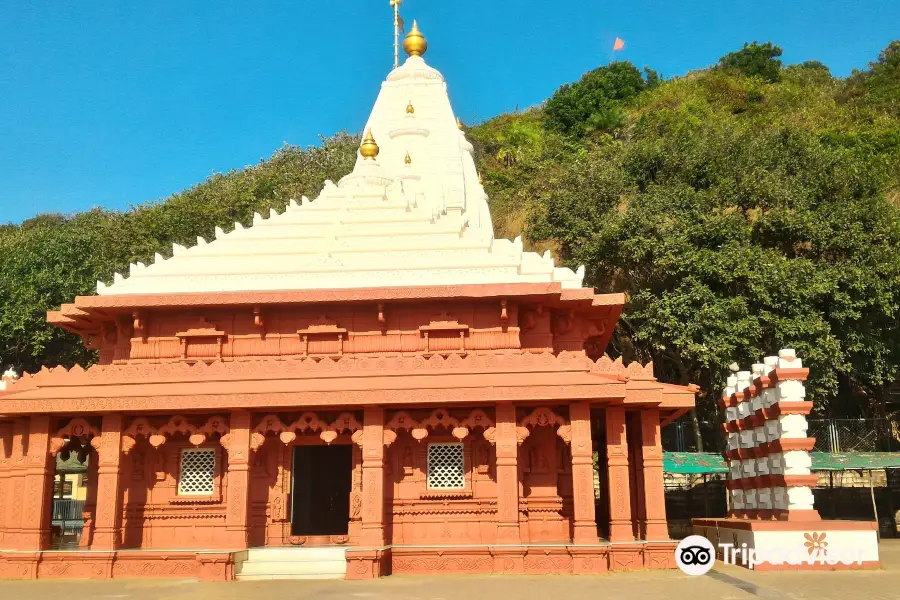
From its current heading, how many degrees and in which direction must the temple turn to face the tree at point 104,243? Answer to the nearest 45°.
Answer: approximately 135° to its right

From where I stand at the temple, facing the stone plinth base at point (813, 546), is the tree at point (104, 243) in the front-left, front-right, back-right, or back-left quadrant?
back-left

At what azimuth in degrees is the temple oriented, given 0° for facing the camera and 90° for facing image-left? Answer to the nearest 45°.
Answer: approximately 0°

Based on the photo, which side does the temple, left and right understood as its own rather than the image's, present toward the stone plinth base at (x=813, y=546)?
left

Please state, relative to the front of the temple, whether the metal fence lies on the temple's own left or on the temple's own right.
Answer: on the temple's own left
